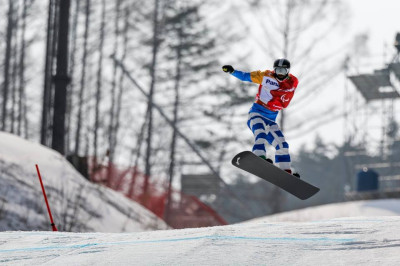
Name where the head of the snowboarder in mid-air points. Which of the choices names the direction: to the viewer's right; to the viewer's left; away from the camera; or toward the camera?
toward the camera

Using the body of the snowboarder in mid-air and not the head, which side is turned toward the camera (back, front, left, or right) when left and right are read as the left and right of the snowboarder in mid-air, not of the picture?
front
